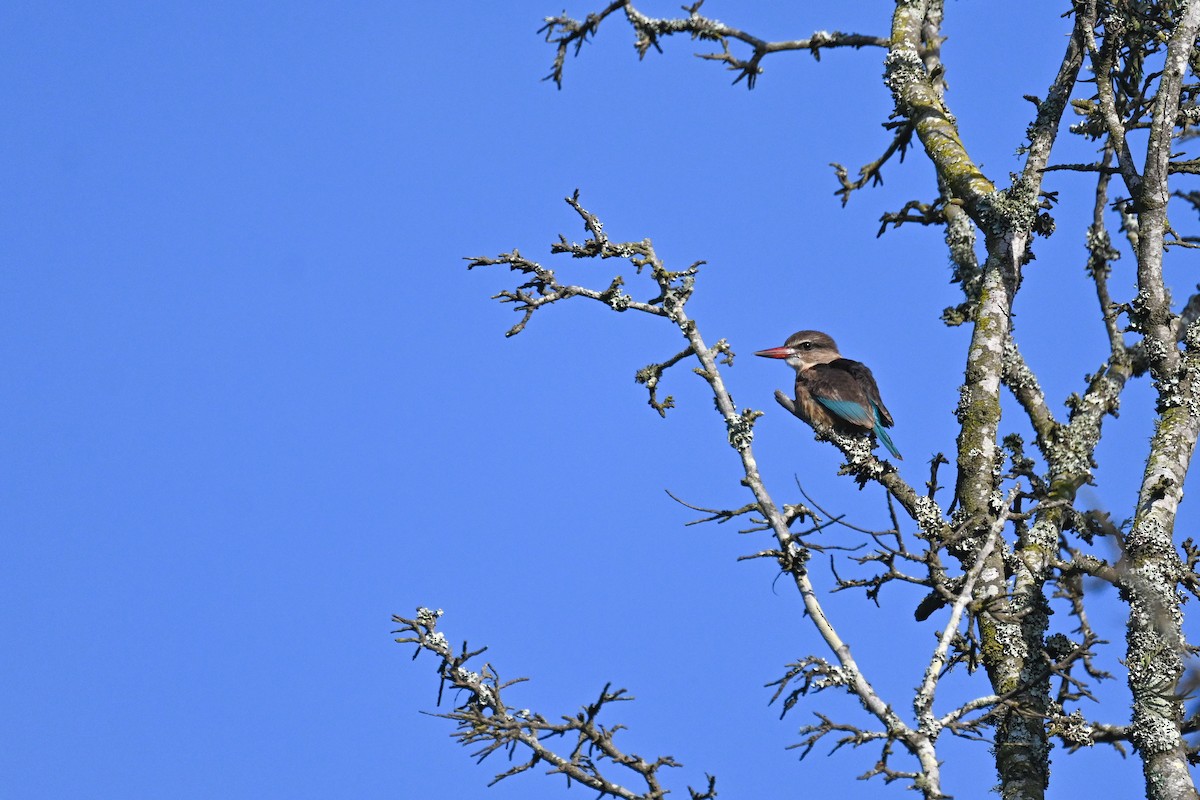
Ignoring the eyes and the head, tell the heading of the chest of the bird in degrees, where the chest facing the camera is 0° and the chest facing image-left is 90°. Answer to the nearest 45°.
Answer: approximately 90°
